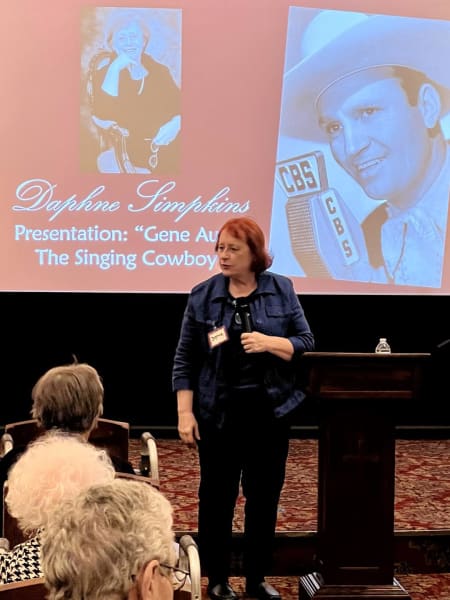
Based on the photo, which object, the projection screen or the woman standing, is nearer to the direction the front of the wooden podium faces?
the woman standing

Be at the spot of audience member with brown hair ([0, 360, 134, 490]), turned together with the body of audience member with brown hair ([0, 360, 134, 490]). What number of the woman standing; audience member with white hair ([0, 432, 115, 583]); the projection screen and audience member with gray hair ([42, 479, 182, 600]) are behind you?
2

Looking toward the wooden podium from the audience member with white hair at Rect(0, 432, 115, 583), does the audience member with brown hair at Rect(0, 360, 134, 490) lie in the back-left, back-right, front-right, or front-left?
front-left

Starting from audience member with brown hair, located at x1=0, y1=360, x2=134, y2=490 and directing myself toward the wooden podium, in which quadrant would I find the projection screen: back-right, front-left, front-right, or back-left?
front-left

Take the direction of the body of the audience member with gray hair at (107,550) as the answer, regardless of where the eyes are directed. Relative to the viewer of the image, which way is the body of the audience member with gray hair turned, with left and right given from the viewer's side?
facing away from the viewer and to the right of the viewer

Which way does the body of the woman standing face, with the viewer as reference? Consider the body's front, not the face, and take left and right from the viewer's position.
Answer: facing the viewer

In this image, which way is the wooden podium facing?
toward the camera

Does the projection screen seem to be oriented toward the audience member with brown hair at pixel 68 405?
yes

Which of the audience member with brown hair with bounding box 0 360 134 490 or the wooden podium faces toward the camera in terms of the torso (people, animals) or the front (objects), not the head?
the wooden podium

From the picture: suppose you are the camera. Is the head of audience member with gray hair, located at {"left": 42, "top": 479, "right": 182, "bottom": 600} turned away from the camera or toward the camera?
away from the camera

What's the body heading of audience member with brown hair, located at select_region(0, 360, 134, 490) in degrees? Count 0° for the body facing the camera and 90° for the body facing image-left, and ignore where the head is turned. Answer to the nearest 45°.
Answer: approximately 180°

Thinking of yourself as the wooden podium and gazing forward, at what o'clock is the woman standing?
The woman standing is roughly at 3 o'clock from the wooden podium.

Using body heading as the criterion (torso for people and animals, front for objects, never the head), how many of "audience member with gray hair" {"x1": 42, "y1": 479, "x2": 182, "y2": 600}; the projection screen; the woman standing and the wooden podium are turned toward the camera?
3

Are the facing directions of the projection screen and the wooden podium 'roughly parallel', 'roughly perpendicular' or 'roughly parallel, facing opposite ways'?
roughly parallel

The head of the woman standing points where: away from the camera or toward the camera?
toward the camera

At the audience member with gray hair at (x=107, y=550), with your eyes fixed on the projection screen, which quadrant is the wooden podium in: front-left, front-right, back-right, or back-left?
front-right

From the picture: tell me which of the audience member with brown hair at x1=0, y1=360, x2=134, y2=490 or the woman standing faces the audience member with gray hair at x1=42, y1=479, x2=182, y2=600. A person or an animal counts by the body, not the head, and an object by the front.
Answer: the woman standing

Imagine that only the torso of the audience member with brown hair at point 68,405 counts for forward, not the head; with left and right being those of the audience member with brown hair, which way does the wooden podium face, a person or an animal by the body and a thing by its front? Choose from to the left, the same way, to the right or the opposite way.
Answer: the opposite way

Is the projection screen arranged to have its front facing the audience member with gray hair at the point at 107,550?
yes

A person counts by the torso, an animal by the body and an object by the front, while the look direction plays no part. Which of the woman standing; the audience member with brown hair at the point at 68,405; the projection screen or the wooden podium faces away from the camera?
the audience member with brown hair

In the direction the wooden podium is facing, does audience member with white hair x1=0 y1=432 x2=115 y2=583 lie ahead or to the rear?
ahead

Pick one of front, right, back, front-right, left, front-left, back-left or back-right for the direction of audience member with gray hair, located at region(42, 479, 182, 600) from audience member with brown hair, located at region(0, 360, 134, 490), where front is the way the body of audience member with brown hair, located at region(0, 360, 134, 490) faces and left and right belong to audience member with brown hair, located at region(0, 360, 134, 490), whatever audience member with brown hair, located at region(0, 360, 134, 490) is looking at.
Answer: back
